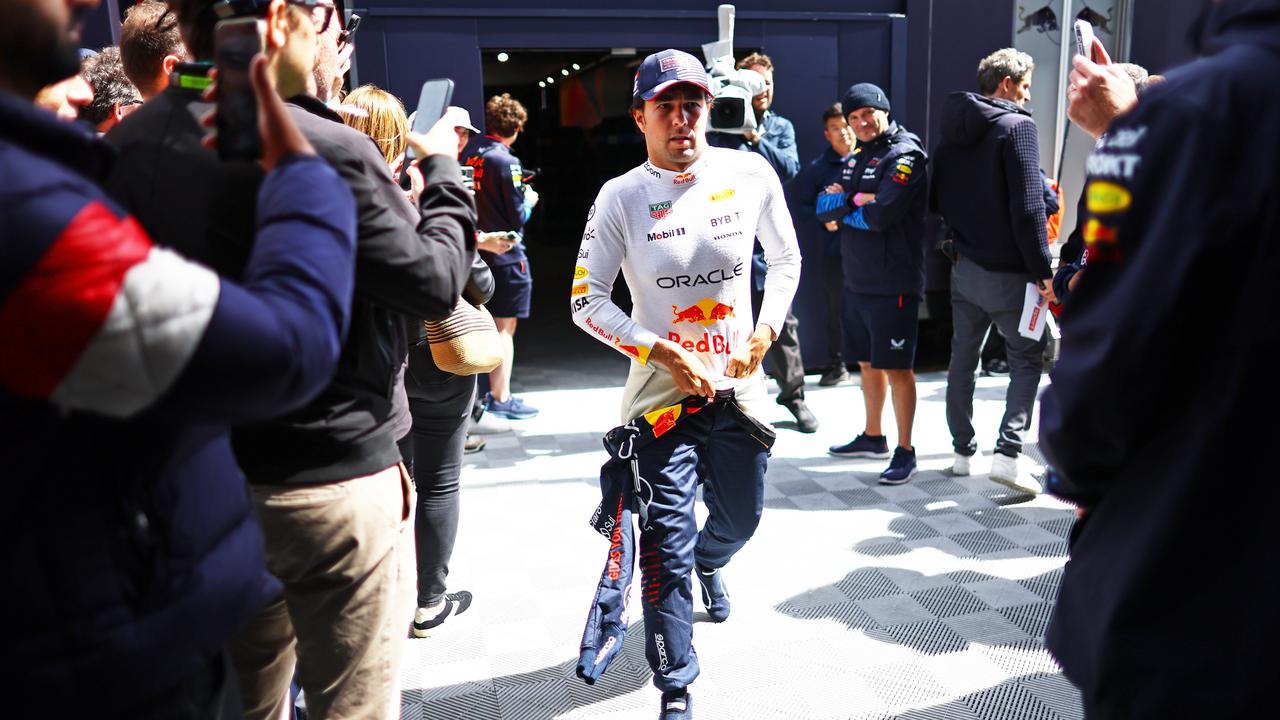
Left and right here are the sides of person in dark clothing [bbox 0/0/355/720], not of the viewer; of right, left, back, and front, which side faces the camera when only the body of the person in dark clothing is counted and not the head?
right

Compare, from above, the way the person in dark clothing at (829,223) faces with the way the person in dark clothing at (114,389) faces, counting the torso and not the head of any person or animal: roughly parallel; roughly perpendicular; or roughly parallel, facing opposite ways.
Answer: roughly perpendicular

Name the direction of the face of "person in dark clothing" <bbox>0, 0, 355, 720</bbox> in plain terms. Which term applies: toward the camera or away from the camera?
away from the camera

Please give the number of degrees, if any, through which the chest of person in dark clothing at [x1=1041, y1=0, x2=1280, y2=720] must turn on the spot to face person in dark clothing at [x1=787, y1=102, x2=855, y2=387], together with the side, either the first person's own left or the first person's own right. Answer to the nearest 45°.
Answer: approximately 45° to the first person's own right

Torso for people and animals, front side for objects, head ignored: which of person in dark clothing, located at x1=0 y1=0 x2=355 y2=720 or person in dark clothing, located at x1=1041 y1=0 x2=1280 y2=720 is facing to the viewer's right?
person in dark clothing, located at x1=0 y1=0 x2=355 y2=720

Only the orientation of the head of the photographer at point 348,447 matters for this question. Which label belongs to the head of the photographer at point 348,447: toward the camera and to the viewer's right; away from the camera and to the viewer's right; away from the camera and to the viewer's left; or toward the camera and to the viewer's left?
away from the camera and to the viewer's right

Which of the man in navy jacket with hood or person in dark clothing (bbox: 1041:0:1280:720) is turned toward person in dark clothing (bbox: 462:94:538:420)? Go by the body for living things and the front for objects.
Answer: person in dark clothing (bbox: 1041:0:1280:720)

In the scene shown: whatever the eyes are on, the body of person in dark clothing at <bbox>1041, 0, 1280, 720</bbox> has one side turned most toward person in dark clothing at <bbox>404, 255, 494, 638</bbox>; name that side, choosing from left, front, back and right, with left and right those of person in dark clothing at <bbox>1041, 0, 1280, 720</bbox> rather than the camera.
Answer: front

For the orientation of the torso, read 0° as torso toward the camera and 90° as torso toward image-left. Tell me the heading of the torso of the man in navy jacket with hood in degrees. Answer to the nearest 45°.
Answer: approximately 225°
